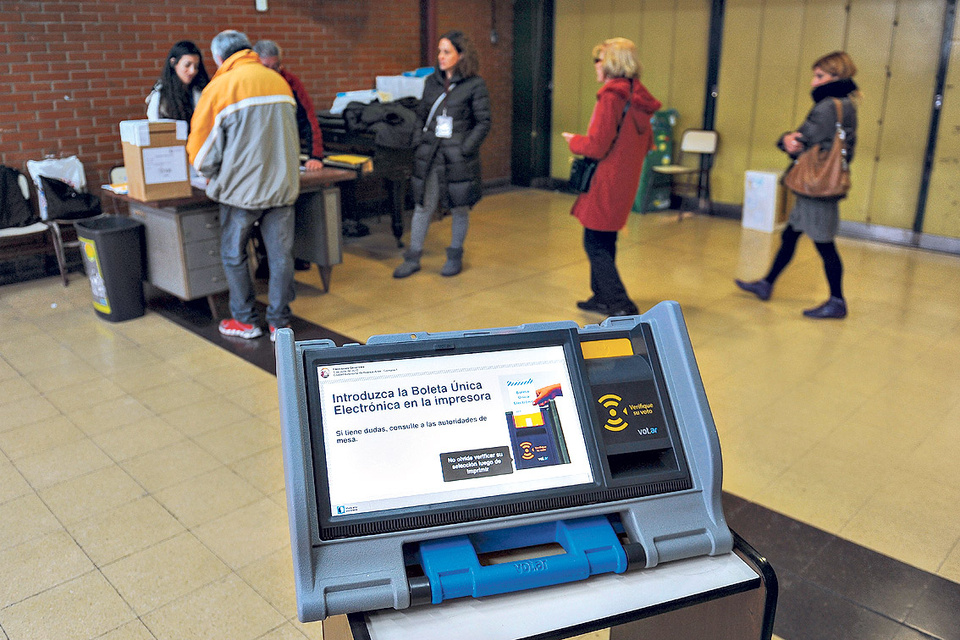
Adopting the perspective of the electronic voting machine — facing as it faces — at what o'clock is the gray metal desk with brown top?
The gray metal desk with brown top is roughly at 5 o'clock from the electronic voting machine.

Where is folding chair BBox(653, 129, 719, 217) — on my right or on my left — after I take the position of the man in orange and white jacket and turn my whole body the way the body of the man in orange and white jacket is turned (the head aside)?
on my right

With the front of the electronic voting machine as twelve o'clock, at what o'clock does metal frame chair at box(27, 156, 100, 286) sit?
The metal frame chair is roughly at 5 o'clock from the electronic voting machine.

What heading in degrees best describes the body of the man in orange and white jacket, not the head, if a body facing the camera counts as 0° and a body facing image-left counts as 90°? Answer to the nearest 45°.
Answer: approximately 135°

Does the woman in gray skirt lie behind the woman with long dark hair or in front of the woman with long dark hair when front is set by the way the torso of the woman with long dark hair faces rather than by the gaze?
in front

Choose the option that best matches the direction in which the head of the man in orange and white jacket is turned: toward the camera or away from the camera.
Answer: away from the camera

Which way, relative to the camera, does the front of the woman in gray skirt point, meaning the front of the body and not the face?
to the viewer's left

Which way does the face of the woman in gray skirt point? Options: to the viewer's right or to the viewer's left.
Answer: to the viewer's left

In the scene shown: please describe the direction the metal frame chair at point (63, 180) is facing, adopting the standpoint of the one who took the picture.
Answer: facing the viewer and to the right of the viewer
